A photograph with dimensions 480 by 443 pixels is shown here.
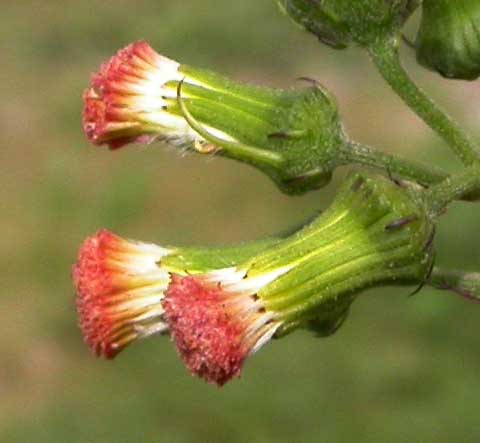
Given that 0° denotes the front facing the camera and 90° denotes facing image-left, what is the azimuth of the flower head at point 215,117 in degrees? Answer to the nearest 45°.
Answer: approximately 90°

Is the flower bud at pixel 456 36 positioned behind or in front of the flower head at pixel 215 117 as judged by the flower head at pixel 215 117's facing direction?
behind

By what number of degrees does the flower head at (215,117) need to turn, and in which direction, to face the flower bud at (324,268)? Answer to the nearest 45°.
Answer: approximately 135° to its left
